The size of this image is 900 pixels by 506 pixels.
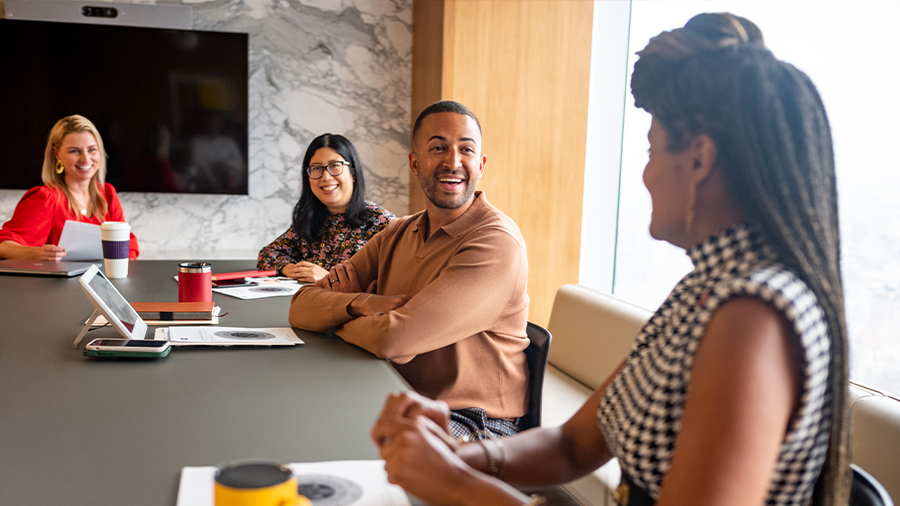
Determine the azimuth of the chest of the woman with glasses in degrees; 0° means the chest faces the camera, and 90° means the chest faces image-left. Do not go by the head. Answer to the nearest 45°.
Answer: approximately 45°

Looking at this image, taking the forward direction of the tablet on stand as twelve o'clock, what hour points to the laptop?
The laptop is roughly at 7 o'clock from the tablet on stand.

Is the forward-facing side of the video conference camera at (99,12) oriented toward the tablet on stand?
yes

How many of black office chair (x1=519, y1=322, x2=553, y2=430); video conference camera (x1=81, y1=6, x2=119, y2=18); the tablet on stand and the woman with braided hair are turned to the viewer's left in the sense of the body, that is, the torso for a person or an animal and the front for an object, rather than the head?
2

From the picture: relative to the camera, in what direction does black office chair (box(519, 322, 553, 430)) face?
facing to the left of the viewer

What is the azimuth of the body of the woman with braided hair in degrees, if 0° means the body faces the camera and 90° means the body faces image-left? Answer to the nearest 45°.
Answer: approximately 90°

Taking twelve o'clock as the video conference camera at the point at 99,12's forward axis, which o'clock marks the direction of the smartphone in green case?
The smartphone in green case is roughly at 12 o'clock from the video conference camera.

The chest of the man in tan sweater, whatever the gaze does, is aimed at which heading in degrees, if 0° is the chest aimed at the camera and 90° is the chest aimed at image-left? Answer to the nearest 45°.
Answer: approximately 45°
